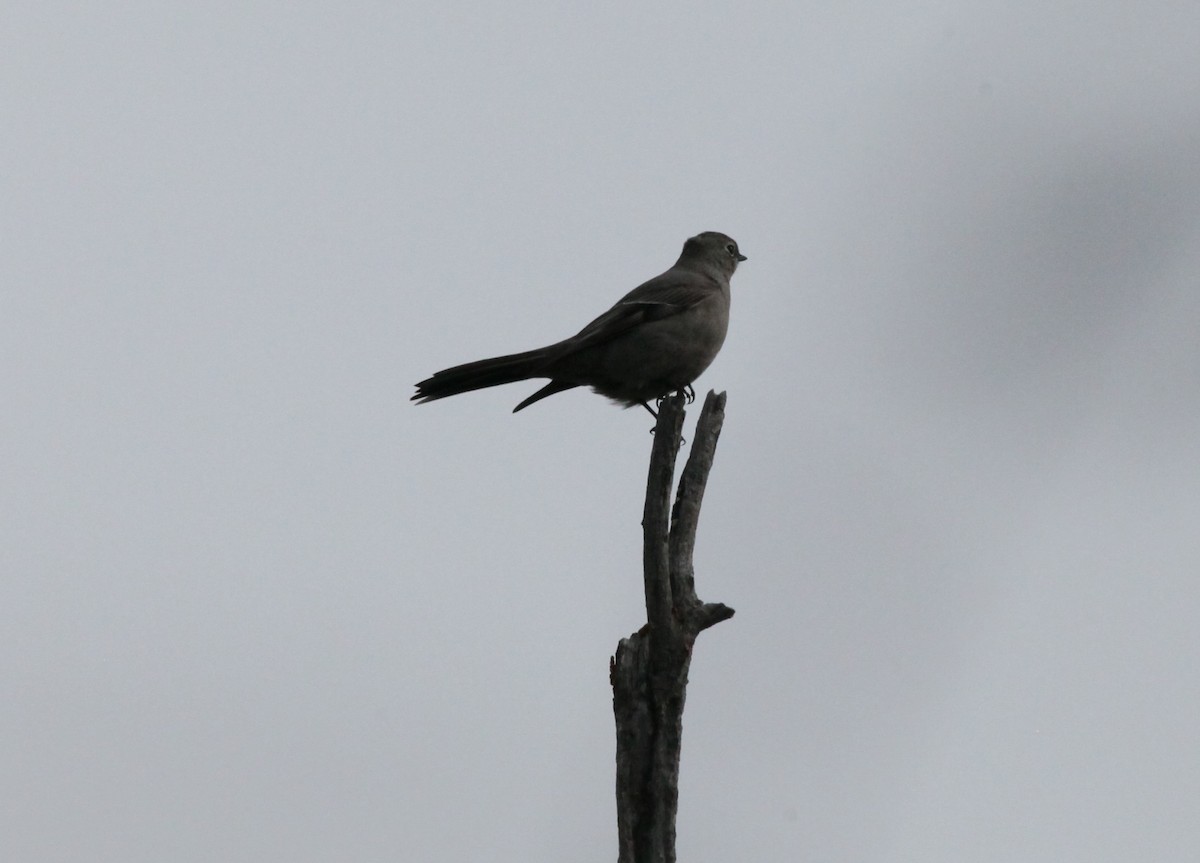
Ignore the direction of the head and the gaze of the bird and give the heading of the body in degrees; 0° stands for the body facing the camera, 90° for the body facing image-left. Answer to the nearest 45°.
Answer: approximately 270°
